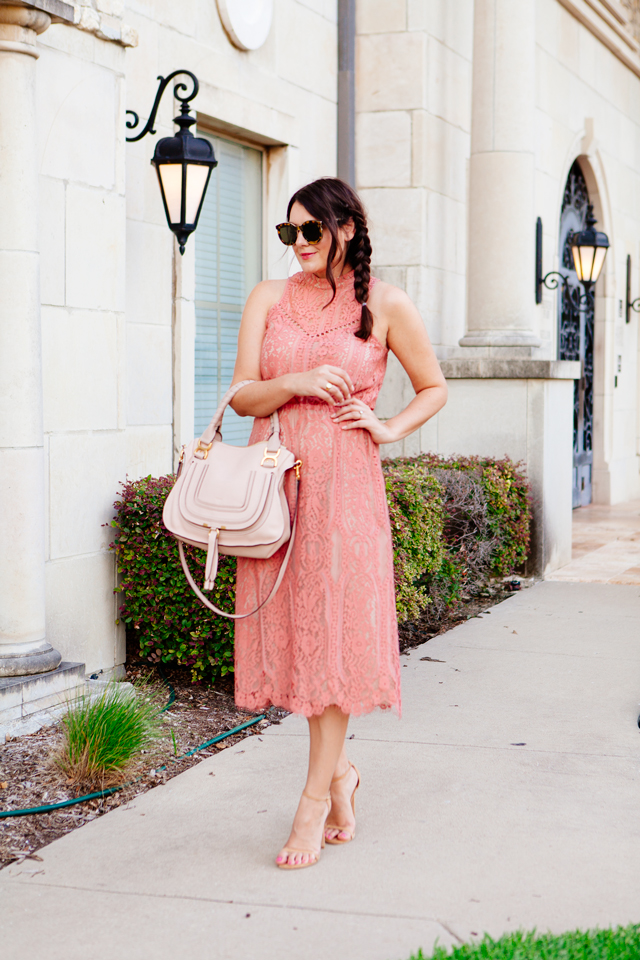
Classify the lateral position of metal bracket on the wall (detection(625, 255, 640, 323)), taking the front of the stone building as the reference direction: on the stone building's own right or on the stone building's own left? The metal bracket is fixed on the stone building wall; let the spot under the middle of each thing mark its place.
on the stone building's own left

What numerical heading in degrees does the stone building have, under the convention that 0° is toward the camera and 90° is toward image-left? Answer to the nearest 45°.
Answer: approximately 315°

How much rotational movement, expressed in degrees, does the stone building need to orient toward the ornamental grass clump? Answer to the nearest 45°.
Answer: approximately 45° to its right

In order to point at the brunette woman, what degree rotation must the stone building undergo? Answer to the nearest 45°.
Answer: approximately 45° to its right
